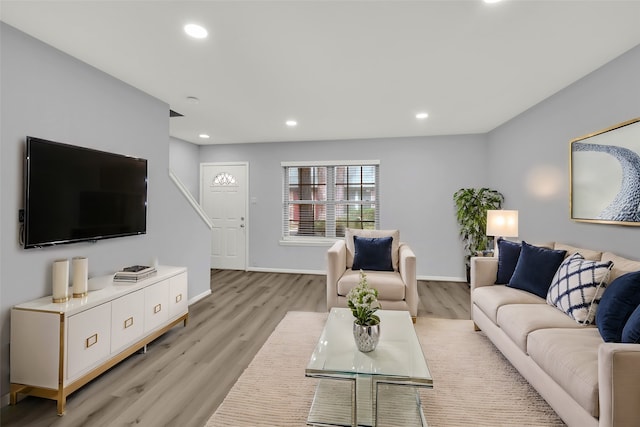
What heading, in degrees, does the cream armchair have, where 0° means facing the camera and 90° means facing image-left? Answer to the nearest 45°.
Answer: approximately 0°

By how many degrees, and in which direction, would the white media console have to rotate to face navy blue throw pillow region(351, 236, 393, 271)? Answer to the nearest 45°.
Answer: approximately 45° to its left

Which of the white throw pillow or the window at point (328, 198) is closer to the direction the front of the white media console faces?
the white throw pillow

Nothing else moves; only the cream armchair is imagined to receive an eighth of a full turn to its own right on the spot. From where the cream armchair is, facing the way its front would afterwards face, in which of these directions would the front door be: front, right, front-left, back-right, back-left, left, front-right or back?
right

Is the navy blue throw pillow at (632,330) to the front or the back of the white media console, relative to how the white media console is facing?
to the front

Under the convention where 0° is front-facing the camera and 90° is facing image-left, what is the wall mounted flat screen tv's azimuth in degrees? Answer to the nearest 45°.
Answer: approximately 315°

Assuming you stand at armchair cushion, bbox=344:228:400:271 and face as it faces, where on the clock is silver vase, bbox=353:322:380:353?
The silver vase is roughly at 12 o'clock from the armchair cushion.

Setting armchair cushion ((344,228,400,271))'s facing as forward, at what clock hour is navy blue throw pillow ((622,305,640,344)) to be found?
The navy blue throw pillow is roughly at 11 o'clock from the armchair cushion.

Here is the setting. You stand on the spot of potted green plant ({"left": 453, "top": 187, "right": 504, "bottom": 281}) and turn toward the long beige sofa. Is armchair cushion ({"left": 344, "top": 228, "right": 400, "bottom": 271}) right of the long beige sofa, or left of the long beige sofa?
right

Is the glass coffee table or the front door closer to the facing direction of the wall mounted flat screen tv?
the glass coffee table

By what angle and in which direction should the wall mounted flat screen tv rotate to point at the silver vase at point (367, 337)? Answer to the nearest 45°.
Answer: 0° — it already faces it

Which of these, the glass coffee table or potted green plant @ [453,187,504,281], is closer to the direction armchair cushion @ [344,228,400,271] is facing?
the glass coffee table

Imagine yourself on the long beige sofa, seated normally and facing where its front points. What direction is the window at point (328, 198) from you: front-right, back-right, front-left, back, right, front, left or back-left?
right

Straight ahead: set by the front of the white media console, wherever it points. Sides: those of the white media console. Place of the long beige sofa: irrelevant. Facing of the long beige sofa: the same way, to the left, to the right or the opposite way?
the opposite way
